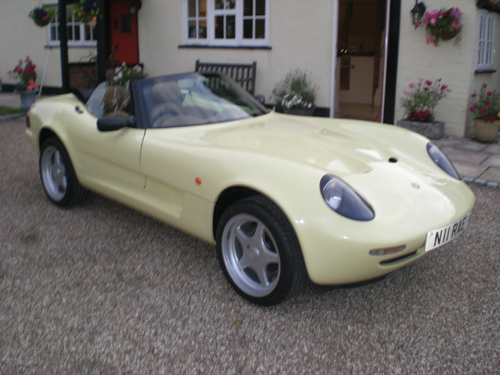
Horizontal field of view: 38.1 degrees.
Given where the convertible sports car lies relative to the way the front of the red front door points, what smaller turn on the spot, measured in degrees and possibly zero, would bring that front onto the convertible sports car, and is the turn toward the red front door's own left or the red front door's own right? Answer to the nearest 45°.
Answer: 0° — it already faces it

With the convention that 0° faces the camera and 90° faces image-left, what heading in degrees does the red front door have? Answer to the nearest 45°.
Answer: approximately 0°

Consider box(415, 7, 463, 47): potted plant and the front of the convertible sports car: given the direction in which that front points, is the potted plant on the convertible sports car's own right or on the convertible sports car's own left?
on the convertible sports car's own left

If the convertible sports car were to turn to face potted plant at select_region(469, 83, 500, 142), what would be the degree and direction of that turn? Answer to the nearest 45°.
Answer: approximately 90° to its left

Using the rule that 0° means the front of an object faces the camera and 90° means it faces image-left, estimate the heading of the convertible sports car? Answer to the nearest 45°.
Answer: approximately 315°

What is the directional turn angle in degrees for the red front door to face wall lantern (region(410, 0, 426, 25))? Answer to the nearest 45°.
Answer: approximately 45° to its left

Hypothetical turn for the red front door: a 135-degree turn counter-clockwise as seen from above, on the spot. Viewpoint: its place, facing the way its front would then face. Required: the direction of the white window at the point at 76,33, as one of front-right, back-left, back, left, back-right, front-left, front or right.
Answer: left

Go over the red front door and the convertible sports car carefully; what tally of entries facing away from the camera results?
0

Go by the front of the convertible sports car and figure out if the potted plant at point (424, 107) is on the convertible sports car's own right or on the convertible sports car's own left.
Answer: on the convertible sports car's own left

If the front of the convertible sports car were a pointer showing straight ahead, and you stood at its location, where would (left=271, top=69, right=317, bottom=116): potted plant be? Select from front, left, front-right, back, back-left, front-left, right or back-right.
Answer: back-left

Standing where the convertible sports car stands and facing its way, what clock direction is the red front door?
The red front door is roughly at 7 o'clock from the convertible sports car.
